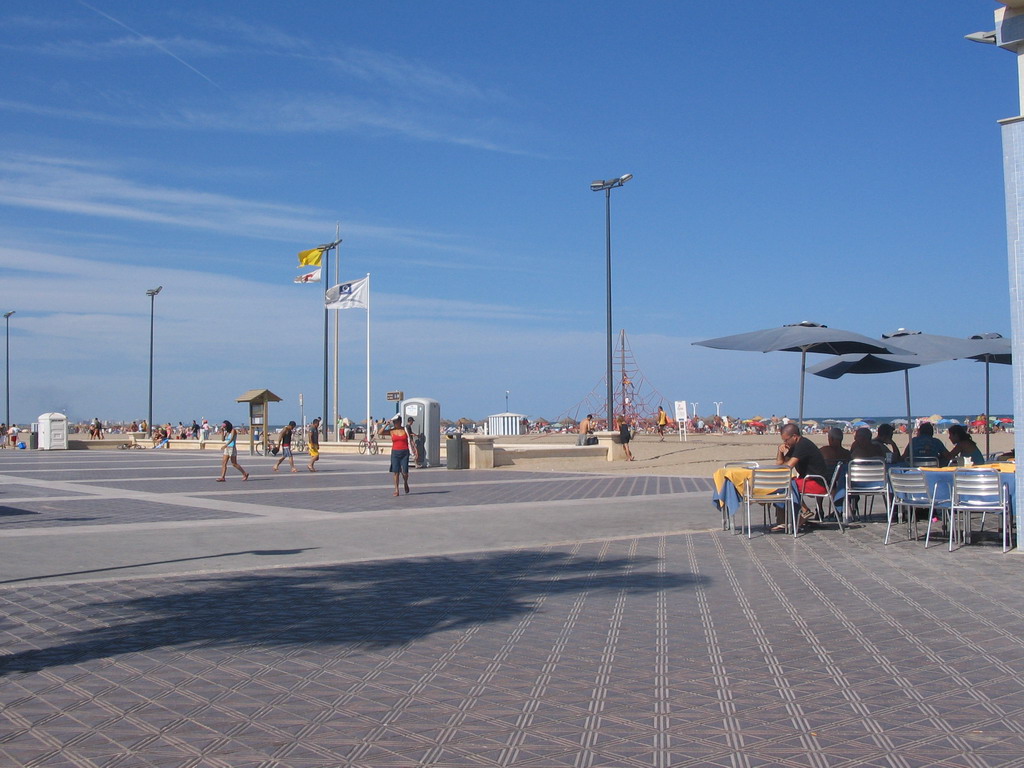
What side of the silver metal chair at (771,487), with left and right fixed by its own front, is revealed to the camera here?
back

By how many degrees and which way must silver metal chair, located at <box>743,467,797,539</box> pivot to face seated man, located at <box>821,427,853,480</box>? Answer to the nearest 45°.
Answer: approximately 45° to its right

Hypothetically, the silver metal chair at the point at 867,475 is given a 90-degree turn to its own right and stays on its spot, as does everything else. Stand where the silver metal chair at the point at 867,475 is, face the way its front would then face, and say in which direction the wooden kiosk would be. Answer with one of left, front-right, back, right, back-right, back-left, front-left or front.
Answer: back-left

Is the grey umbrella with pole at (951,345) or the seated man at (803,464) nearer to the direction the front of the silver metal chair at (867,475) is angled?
the grey umbrella with pole

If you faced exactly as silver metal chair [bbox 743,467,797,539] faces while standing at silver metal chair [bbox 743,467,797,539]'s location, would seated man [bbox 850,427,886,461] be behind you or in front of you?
in front

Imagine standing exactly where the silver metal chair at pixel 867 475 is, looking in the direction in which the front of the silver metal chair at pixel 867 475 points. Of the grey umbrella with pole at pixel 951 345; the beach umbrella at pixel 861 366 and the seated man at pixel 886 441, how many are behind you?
0

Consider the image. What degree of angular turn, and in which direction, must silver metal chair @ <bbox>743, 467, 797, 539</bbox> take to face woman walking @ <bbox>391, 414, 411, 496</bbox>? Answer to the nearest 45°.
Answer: approximately 45° to its left

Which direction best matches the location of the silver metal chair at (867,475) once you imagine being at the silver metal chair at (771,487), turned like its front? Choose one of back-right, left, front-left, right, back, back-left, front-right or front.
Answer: front-right

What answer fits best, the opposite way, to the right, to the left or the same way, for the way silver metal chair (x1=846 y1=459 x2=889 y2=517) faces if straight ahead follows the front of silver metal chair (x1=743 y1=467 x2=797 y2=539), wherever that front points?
the same way

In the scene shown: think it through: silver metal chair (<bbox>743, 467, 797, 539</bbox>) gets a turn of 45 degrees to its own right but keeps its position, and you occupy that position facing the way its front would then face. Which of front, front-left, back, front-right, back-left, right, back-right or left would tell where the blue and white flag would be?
left

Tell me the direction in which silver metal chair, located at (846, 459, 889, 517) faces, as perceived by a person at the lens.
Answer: facing away from the viewer

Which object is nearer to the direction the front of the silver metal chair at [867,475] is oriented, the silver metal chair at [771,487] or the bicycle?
the bicycle

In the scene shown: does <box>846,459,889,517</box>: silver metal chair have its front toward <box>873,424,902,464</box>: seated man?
yes

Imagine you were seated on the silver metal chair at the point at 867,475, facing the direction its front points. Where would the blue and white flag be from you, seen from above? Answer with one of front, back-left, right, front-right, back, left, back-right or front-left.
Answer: front-left

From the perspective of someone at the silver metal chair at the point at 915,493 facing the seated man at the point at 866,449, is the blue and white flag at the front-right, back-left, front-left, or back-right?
front-left

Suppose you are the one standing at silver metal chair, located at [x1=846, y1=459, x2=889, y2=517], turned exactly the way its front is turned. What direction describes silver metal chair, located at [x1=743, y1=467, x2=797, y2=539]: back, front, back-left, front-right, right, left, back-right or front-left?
back-left

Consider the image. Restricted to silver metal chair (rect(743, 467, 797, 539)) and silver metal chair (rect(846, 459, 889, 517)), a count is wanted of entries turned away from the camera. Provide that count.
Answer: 2
